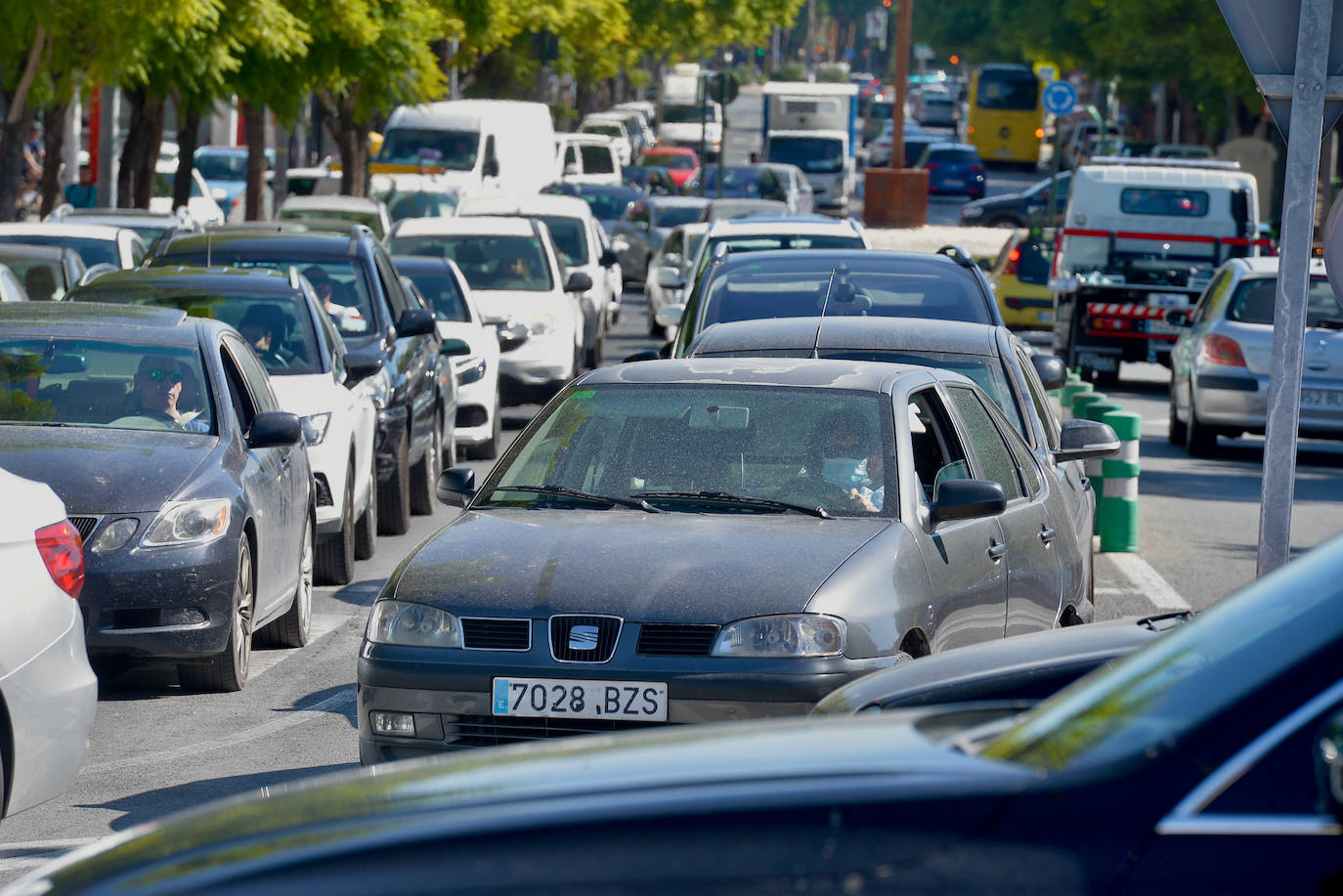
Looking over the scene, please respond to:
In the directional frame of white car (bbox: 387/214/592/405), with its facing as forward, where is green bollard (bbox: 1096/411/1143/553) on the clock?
The green bollard is roughly at 11 o'clock from the white car.

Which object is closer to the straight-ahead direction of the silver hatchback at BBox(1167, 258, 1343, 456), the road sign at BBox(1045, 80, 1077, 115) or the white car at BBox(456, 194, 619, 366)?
the road sign

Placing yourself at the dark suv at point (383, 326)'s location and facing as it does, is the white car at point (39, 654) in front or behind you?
in front

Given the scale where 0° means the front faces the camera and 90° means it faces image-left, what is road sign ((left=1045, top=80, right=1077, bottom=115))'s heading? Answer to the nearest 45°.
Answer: approximately 0°

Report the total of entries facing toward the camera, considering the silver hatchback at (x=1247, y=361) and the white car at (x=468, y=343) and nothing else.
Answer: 1

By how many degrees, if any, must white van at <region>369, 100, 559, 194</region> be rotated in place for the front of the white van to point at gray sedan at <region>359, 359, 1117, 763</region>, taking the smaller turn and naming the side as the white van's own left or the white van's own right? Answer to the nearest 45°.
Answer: approximately 45° to the white van's own left

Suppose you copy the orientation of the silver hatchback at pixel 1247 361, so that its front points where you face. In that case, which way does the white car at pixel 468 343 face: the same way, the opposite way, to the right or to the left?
the opposite way

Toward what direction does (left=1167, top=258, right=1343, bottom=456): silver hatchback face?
away from the camera

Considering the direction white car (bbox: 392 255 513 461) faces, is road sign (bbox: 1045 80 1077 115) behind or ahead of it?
behind

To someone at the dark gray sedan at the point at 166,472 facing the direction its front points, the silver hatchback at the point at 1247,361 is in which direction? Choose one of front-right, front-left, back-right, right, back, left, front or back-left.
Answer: back-left

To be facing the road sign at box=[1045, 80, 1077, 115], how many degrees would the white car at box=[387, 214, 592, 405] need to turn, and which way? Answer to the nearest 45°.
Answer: approximately 135° to its left

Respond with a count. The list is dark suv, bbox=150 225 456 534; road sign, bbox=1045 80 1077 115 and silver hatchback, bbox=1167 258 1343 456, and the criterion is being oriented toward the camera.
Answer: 2

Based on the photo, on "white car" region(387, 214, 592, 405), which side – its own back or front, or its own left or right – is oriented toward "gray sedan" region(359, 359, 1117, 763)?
front

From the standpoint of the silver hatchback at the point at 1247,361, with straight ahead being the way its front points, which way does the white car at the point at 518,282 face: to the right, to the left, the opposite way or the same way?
the opposite way
